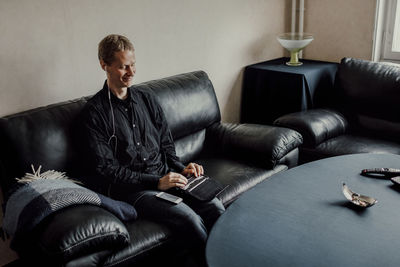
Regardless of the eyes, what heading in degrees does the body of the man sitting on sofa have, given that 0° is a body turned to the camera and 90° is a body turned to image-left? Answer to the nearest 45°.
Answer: approximately 315°

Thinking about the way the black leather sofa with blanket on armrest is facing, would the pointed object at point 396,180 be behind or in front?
in front

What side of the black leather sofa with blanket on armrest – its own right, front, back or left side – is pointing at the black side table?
left

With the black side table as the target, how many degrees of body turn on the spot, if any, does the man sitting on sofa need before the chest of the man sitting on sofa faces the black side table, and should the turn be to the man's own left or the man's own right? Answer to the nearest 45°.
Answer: approximately 90° to the man's own left

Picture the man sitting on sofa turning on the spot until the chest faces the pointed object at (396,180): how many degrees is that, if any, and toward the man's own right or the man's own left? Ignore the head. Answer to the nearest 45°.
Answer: approximately 45° to the man's own left

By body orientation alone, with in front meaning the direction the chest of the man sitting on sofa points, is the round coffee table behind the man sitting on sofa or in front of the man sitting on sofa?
in front

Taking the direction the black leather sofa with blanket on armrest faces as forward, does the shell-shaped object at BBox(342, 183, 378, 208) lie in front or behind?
in front

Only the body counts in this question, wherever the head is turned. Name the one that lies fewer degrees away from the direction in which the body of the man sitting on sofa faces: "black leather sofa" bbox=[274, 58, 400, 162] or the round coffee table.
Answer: the round coffee table

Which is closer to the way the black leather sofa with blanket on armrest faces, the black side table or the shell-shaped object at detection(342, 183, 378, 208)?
the shell-shaped object
